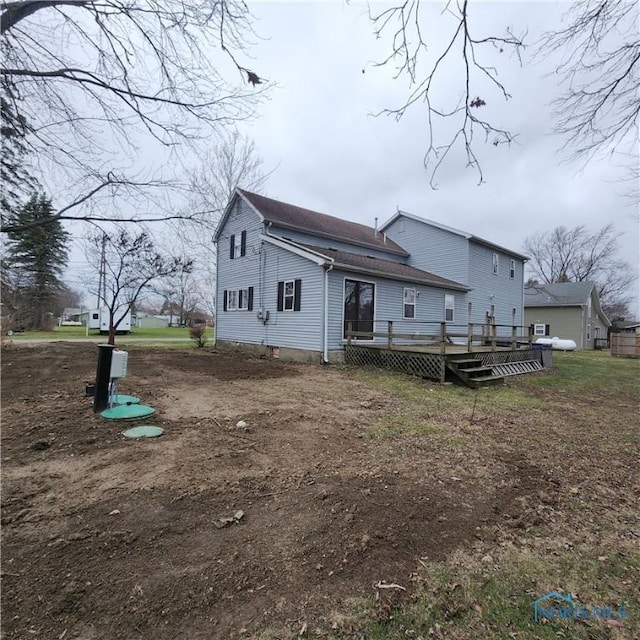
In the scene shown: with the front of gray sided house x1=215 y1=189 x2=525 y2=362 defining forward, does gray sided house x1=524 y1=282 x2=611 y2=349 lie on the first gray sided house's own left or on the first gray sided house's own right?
on the first gray sided house's own right

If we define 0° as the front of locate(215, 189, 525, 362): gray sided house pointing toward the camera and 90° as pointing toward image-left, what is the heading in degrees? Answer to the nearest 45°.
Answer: approximately 135°

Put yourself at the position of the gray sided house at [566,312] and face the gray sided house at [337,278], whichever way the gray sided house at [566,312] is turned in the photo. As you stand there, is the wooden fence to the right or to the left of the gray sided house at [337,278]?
left

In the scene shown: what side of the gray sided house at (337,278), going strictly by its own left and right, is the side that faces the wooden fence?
right

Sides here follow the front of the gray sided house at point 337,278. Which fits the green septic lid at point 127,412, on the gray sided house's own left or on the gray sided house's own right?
on the gray sided house's own left

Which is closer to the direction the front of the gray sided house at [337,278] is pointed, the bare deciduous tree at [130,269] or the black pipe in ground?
the bare deciduous tree

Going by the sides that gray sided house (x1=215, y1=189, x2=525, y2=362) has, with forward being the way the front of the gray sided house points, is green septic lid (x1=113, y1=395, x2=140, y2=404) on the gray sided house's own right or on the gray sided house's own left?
on the gray sided house's own left

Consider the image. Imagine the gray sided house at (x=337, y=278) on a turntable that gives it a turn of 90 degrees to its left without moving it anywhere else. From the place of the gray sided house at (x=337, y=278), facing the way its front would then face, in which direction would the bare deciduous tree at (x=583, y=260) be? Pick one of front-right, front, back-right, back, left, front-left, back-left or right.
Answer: back

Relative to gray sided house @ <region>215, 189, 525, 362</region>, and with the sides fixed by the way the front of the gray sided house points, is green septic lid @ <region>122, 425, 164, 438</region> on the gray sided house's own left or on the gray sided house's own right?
on the gray sided house's own left

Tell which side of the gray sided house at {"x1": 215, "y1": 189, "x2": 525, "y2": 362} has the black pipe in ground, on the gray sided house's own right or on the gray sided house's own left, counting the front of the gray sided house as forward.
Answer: on the gray sided house's own left
